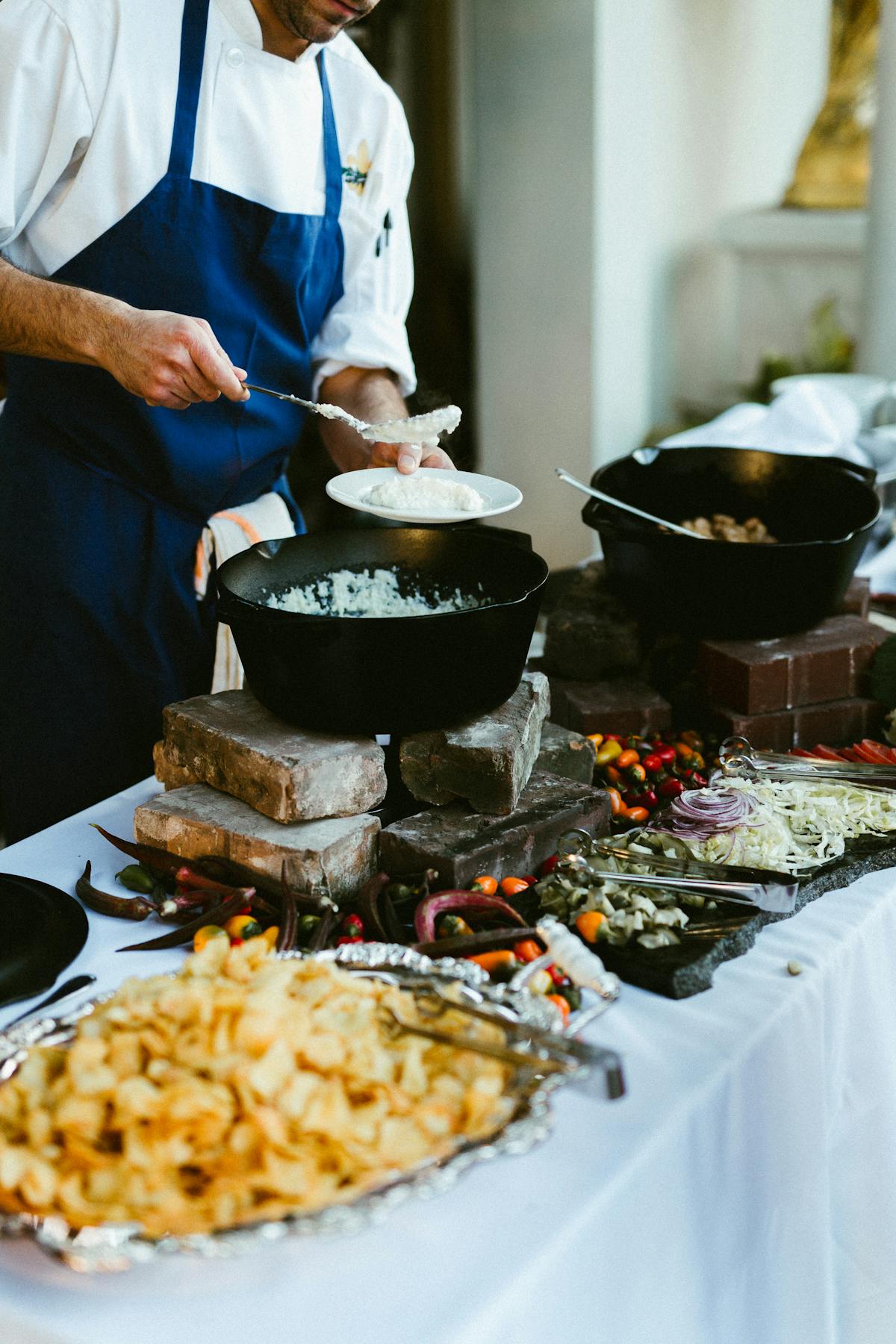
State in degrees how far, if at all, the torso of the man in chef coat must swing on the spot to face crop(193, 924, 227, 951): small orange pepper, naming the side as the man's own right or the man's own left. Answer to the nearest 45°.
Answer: approximately 45° to the man's own right

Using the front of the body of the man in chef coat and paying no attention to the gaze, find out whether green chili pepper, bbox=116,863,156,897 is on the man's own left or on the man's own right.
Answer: on the man's own right

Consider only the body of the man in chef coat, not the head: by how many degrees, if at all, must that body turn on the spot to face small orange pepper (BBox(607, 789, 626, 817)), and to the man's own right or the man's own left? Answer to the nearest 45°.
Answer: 0° — they already face it

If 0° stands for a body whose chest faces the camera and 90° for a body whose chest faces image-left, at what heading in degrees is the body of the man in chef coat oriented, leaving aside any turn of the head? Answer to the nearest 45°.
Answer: approximately 315°

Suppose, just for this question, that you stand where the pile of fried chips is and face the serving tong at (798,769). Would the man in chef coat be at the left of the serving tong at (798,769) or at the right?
left

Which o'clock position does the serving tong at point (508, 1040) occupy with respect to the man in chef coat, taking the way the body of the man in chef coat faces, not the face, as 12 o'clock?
The serving tong is roughly at 1 o'clock from the man in chef coat.

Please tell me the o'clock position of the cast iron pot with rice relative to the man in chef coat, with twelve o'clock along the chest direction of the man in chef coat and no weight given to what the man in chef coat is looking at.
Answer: The cast iron pot with rice is roughly at 1 o'clock from the man in chef coat.

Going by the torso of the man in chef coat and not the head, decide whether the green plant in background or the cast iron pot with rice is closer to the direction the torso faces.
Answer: the cast iron pot with rice

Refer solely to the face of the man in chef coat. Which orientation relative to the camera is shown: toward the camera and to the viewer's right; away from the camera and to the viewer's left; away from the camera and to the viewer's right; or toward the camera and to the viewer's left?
toward the camera and to the viewer's right
